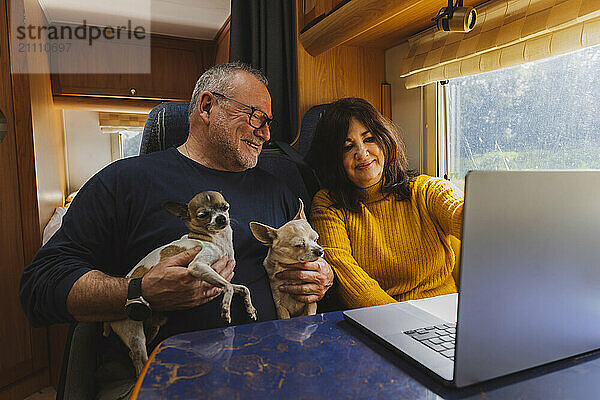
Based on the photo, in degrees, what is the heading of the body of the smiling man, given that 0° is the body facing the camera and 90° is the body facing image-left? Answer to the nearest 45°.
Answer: approximately 315°

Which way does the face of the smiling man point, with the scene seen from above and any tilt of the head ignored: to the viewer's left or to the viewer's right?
to the viewer's right

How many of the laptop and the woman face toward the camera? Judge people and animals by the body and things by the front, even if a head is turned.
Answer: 1

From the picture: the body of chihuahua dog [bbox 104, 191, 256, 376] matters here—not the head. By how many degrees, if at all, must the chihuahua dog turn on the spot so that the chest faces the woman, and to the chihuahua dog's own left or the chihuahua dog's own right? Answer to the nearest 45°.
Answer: approximately 45° to the chihuahua dog's own left

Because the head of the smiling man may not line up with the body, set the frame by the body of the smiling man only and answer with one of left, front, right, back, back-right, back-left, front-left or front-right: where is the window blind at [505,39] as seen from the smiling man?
front-left
